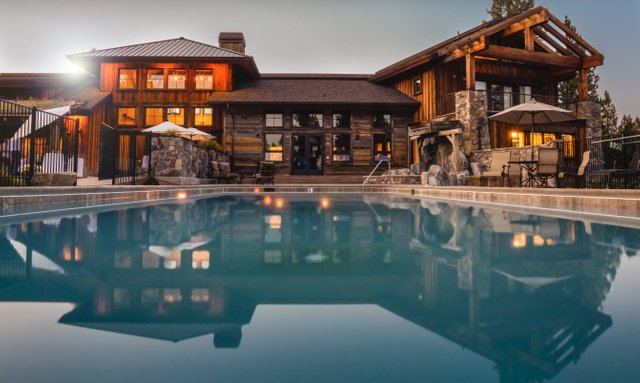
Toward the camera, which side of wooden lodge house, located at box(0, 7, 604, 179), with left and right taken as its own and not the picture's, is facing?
front

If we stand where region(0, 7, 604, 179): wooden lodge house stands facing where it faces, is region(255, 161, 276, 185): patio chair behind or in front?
in front

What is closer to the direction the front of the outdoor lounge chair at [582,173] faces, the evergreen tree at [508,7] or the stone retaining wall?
the stone retaining wall
